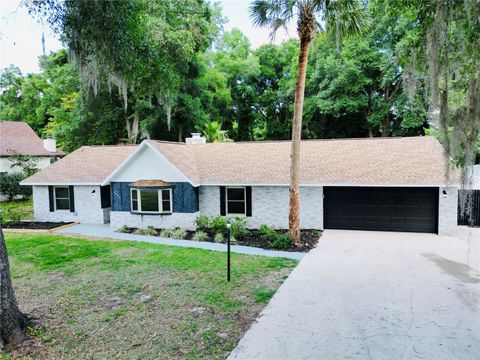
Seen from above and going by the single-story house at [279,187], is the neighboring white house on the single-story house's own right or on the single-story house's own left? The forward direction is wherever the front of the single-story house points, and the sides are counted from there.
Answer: on the single-story house's own right

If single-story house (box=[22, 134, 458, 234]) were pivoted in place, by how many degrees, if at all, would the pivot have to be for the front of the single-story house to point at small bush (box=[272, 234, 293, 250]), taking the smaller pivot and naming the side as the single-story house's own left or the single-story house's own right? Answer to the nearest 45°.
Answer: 0° — it already faces it

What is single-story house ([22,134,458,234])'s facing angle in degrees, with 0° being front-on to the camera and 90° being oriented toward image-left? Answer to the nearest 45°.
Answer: approximately 0°

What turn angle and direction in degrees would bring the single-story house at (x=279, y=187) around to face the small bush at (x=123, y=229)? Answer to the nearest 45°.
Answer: approximately 90° to its right

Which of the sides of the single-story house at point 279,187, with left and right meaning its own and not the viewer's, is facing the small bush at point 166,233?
front

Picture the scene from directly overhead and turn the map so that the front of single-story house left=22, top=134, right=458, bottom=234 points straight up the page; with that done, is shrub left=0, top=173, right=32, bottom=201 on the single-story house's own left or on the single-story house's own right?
on the single-story house's own right
